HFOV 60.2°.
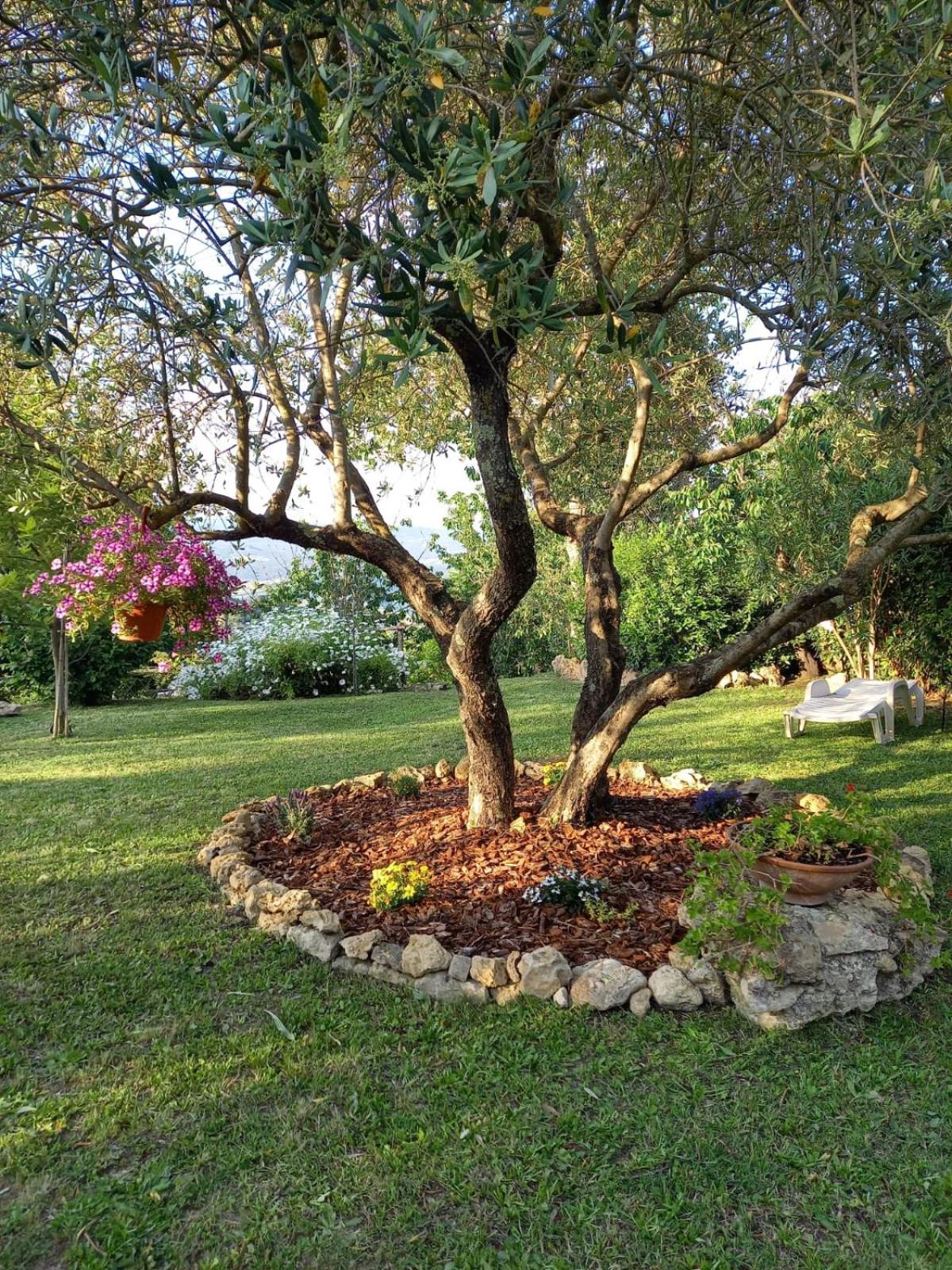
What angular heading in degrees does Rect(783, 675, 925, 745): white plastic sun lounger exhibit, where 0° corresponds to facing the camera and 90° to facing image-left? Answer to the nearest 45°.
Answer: approximately 45°

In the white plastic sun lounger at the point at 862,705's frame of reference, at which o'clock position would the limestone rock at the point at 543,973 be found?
The limestone rock is roughly at 11 o'clock from the white plastic sun lounger.

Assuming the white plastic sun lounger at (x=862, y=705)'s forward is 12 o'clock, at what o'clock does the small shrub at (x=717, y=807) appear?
The small shrub is roughly at 11 o'clock from the white plastic sun lounger.

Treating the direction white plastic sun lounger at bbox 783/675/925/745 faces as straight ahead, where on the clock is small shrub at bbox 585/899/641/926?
The small shrub is roughly at 11 o'clock from the white plastic sun lounger.

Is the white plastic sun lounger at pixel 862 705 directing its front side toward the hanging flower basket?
yes

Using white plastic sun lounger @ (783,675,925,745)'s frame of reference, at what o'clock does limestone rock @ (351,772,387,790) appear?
The limestone rock is roughly at 12 o'clock from the white plastic sun lounger.

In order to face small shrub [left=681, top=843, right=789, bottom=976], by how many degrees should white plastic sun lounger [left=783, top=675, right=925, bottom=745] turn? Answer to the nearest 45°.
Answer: approximately 45° to its left

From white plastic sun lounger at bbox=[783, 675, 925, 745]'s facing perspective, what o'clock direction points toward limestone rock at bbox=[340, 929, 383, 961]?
The limestone rock is roughly at 11 o'clock from the white plastic sun lounger.

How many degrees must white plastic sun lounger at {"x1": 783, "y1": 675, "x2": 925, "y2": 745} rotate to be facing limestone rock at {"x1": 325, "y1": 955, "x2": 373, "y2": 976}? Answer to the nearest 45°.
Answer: approximately 45° to its left

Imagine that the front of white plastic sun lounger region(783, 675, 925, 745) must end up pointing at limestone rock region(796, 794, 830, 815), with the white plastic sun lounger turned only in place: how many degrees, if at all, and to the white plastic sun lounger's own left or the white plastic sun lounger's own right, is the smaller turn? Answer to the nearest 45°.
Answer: approximately 45° to the white plastic sun lounger's own left

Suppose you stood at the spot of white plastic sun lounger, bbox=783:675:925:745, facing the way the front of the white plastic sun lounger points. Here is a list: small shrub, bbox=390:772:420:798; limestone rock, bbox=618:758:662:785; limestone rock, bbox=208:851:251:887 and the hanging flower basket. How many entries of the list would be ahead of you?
4

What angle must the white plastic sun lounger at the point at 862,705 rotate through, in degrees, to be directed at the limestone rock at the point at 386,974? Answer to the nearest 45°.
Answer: approximately 45° to its left

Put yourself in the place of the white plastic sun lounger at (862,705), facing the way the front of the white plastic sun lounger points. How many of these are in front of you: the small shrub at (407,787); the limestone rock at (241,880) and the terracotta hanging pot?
3
